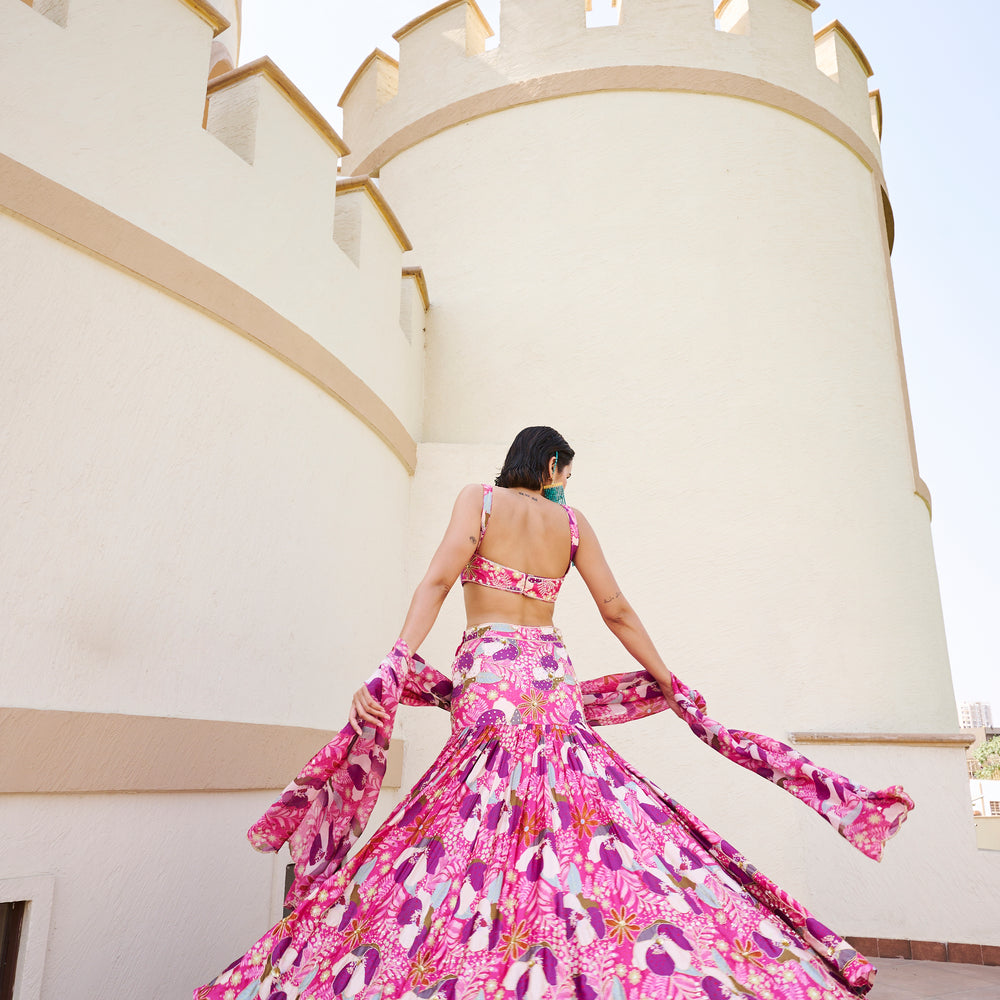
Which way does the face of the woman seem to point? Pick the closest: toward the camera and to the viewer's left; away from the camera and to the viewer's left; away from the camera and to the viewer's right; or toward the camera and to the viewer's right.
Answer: away from the camera and to the viewer's right

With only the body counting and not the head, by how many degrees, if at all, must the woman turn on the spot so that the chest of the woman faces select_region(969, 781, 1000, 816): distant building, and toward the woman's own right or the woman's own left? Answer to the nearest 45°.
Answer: approximately 45° to the woman's own right

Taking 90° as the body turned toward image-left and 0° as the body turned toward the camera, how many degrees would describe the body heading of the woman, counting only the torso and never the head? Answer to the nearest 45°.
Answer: approximately 180°
